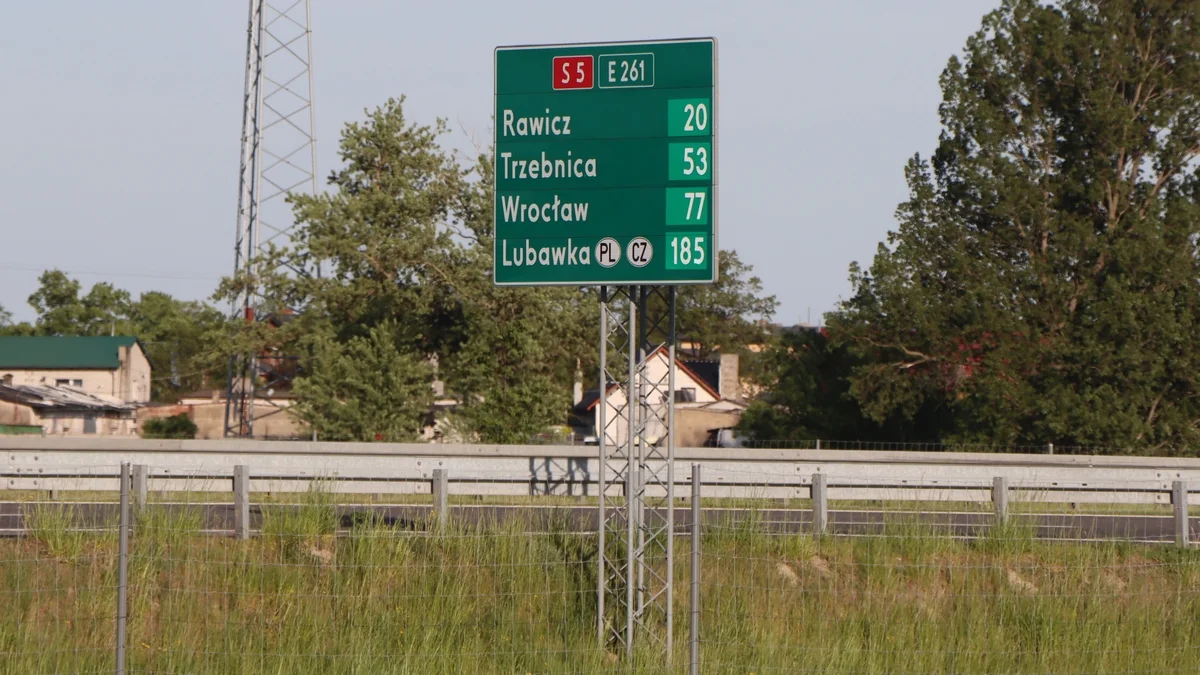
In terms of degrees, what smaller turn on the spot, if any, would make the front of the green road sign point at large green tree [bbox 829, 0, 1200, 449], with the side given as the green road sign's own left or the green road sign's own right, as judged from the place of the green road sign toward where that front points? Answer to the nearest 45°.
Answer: approximately 180°

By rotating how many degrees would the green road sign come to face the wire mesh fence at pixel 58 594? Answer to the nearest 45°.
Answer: approximately 45° to its right

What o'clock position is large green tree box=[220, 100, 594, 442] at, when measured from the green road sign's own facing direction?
The large green tree is roughly at 4 o'clock from the green road sign.

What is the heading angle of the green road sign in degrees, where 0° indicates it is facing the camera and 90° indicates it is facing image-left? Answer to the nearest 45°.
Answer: approximately 45°
